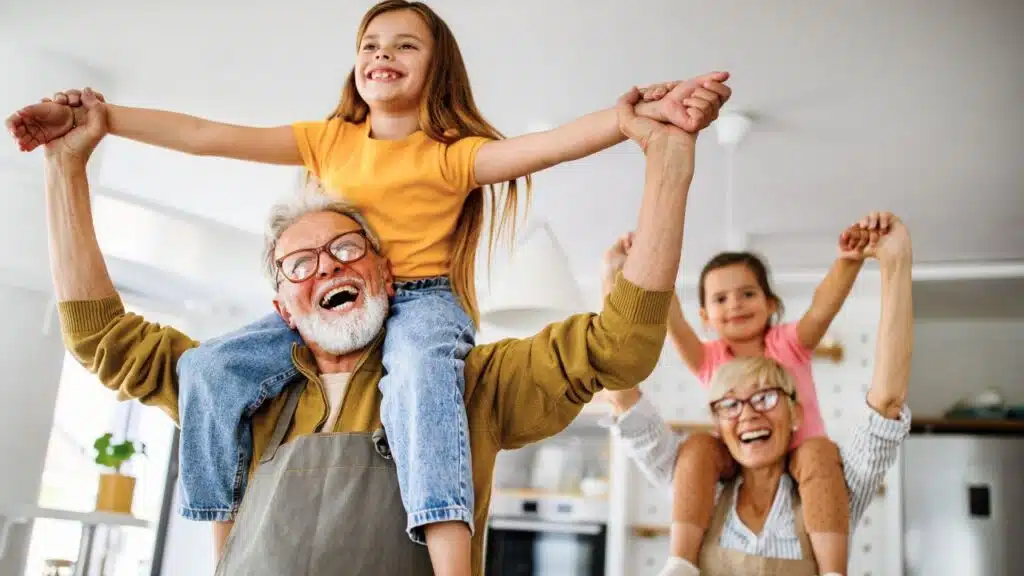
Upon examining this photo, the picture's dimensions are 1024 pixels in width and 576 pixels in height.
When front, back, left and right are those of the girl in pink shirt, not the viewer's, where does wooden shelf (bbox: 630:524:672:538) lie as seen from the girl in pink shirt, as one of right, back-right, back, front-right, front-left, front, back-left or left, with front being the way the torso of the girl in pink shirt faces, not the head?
back

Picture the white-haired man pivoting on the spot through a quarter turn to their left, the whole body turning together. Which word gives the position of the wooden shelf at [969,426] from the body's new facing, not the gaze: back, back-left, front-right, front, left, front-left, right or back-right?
front-left

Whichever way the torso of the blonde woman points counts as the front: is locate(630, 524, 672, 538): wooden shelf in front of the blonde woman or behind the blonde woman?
behind

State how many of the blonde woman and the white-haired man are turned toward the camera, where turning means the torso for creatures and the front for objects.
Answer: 2

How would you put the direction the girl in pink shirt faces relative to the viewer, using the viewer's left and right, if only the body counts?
facing the viewer

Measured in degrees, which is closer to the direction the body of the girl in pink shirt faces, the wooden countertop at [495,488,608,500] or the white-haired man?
the white-haired man

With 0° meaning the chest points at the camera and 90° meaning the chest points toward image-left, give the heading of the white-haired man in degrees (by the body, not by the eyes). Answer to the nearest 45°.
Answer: approximately 0°

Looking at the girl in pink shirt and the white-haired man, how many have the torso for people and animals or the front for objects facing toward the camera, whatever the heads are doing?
2

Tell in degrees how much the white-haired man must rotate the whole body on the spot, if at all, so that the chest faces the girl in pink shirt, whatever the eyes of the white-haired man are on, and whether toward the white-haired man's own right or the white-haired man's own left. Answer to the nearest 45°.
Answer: approximately 135° to the white-haired man's own left

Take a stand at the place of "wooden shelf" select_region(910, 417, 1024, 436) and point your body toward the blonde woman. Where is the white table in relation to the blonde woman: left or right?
right

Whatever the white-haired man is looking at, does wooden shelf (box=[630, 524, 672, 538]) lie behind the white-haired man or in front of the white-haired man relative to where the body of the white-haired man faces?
behind
